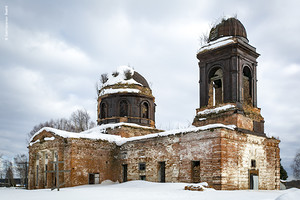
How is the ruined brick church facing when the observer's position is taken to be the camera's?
facing the viewer and to the right of the viewer
